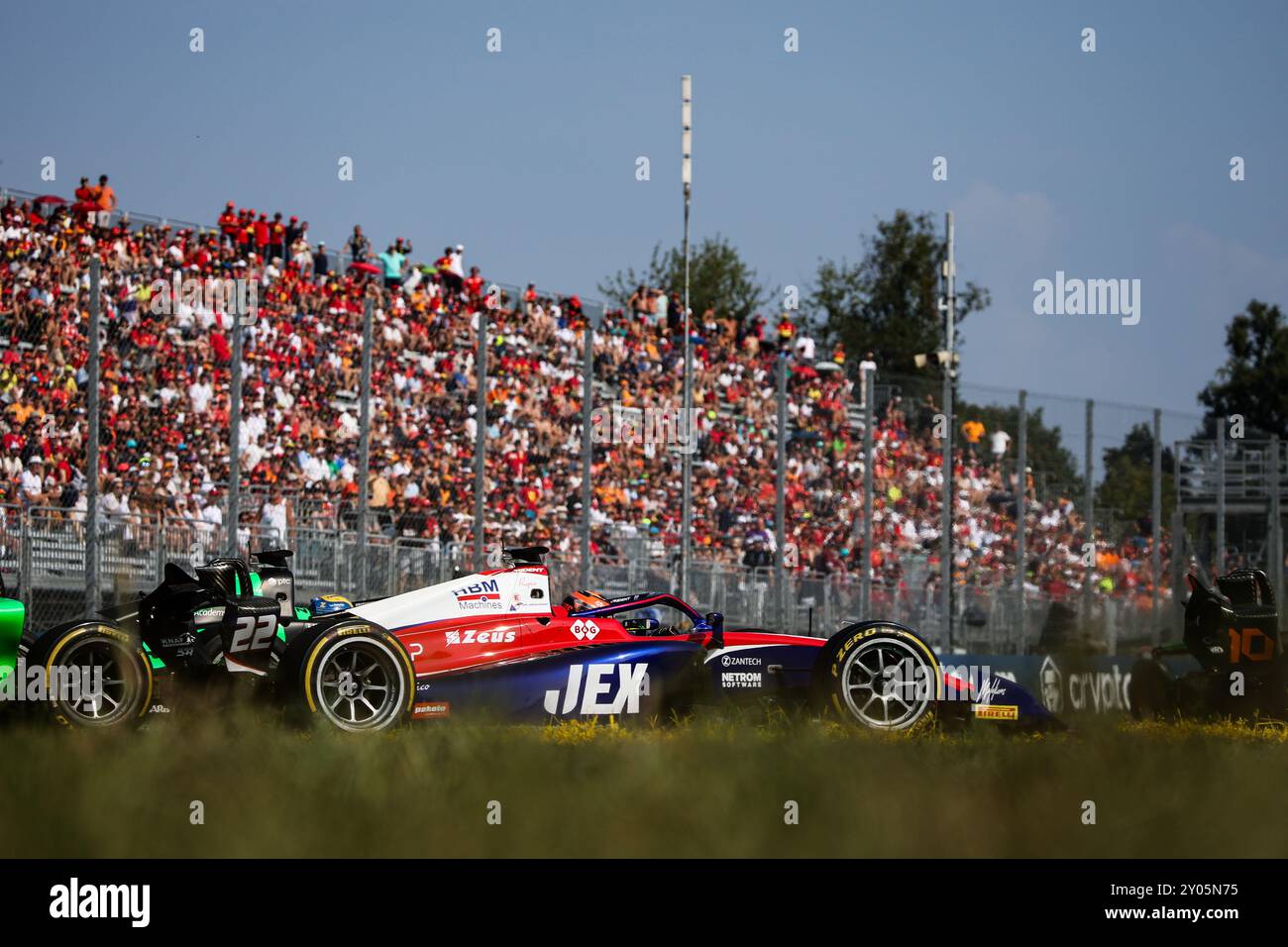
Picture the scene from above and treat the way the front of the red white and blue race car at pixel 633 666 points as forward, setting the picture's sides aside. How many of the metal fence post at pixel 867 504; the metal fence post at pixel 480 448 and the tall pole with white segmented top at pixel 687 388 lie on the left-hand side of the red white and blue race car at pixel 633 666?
3

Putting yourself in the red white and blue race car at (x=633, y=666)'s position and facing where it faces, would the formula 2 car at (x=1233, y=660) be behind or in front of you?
in front

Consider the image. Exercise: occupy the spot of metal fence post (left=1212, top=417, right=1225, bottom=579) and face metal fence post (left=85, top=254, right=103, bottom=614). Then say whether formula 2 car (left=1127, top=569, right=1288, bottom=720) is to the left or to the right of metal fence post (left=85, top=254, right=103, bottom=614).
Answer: left

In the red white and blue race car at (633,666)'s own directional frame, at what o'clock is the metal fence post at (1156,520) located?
The metal fence post is roughly at 10 o'clock from the red white and blue race car.

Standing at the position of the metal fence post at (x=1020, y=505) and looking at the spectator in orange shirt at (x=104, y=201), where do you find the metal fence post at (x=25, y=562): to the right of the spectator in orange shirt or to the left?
left

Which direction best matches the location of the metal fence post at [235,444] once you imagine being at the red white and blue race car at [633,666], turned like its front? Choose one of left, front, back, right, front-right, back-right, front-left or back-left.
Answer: back-left

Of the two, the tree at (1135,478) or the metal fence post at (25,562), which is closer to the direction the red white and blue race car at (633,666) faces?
the tree

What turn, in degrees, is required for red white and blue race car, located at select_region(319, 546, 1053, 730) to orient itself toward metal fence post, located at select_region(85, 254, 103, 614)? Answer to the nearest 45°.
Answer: approximately 135° to its left

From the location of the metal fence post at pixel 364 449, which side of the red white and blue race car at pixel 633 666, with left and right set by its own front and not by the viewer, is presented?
left

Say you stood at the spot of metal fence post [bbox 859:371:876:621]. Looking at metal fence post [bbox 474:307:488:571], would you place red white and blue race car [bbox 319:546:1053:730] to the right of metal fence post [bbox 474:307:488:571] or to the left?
left

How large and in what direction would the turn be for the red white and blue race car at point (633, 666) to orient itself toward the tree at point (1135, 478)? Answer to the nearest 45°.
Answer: approximately 45° to its left

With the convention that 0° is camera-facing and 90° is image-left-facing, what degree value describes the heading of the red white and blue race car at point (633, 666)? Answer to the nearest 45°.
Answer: approximately 270°

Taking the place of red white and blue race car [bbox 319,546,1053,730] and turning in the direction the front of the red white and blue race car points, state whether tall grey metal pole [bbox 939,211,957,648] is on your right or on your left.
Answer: on your left

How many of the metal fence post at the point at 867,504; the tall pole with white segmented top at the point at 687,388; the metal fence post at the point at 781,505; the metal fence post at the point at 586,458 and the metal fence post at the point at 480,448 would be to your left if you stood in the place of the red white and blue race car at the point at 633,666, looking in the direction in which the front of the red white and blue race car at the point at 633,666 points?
5

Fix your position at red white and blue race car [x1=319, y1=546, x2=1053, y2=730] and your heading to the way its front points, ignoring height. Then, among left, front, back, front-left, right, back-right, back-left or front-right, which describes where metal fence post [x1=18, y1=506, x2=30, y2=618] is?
back-left

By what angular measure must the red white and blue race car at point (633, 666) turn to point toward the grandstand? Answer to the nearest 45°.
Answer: approximately 90° to its left
